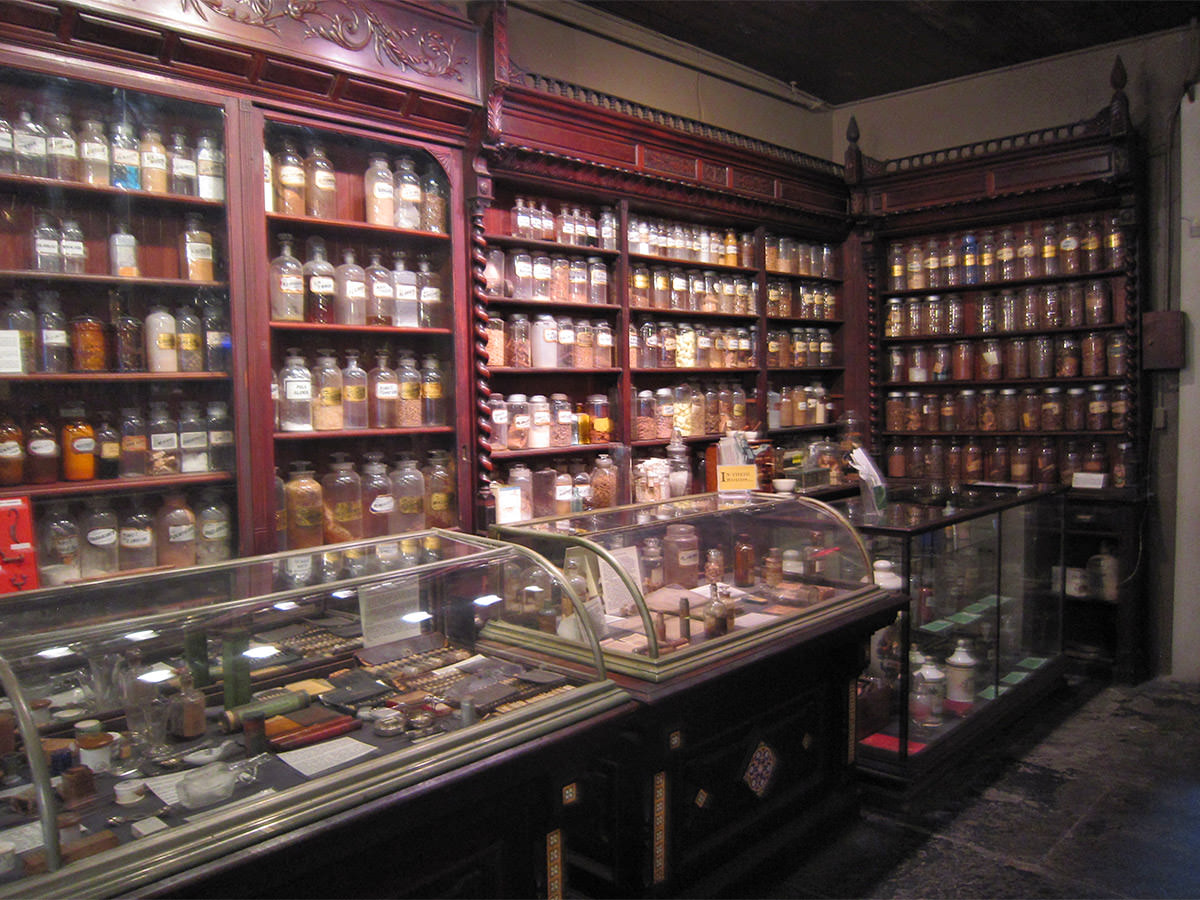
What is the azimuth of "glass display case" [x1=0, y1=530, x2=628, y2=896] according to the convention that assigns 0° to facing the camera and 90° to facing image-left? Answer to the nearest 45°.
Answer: approximately 315°

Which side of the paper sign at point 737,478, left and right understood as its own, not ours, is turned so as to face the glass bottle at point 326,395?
right

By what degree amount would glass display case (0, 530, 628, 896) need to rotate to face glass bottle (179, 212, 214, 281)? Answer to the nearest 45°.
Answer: approximately 135° to its left

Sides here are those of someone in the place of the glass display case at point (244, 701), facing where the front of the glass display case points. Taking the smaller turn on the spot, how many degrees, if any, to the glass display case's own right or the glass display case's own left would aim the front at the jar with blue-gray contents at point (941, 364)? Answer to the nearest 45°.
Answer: approximately 90° to the glass display case's own left

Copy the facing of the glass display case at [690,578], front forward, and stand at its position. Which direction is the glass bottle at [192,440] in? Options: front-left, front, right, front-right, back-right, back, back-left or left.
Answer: back-right

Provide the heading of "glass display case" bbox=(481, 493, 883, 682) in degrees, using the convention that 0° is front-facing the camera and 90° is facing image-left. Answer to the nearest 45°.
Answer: approximately 315°

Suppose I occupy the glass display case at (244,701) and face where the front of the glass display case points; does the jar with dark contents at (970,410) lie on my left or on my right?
on my left

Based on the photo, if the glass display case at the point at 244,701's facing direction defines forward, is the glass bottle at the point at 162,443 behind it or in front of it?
behind

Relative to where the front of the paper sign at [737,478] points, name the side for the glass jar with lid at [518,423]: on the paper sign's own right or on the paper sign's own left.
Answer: on the paper sign's own right

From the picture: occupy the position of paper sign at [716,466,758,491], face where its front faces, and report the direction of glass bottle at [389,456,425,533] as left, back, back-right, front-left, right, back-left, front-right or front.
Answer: right

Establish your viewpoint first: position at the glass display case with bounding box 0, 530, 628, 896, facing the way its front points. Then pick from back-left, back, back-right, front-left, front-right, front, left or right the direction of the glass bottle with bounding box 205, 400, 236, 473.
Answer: back-left

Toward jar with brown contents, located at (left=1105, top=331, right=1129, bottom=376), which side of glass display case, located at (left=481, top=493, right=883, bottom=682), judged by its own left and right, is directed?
left

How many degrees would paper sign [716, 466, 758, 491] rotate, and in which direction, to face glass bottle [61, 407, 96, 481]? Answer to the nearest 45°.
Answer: approximately 45° to its right

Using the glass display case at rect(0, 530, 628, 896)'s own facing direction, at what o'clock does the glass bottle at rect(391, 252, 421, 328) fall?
The glass bottle is roughly at 8 o'clock from the glass display case.

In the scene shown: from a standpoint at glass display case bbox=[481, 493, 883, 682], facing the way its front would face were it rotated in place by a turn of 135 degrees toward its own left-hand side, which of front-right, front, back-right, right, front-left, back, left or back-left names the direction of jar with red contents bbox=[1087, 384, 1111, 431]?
front-right
